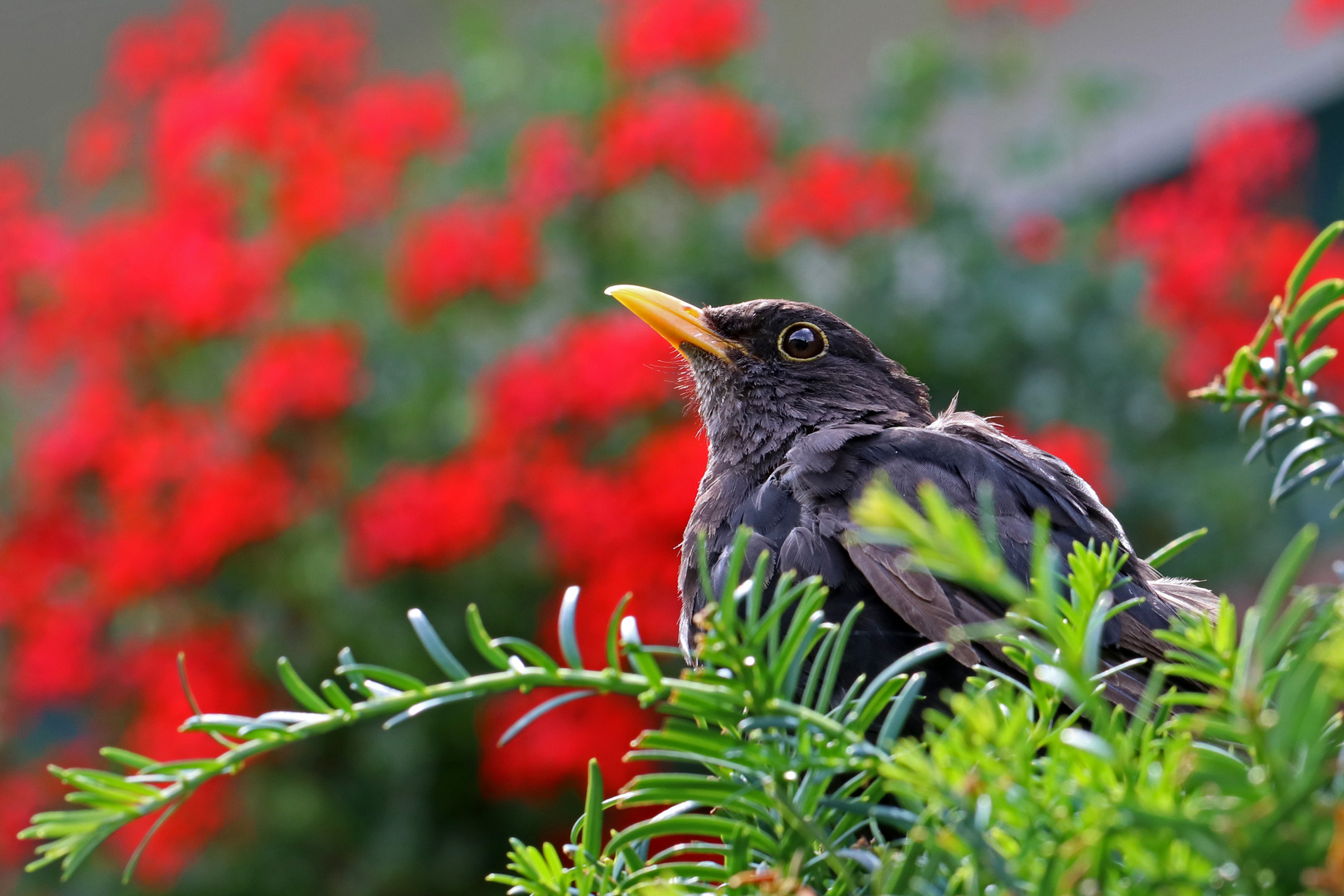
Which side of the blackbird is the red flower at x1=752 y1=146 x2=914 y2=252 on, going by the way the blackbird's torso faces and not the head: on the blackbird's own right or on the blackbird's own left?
on the blackbird's own right

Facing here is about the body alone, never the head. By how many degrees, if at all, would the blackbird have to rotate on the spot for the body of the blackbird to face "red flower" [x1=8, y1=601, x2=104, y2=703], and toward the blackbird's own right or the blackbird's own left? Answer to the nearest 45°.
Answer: approximately 45° to the blackbird's own right

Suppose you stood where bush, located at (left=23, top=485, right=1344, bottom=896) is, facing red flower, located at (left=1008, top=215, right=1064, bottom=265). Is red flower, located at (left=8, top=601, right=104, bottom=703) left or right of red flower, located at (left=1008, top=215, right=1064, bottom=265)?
left

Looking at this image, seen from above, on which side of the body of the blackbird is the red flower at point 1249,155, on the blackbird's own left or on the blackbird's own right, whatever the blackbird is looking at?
on the blackbird's own right

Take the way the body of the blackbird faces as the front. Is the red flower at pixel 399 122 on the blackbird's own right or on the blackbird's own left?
on the blackbird's own right

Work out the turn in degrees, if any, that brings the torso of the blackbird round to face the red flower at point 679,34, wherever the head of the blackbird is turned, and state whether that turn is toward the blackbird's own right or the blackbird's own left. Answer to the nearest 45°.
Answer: approximately 90° to the blackbird's own right

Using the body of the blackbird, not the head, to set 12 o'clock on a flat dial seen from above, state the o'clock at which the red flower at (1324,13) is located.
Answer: The red flower is roughly at 4 o'clock from the blackbird.

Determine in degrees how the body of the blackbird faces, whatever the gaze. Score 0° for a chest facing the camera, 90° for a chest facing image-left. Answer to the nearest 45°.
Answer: approximately 90°

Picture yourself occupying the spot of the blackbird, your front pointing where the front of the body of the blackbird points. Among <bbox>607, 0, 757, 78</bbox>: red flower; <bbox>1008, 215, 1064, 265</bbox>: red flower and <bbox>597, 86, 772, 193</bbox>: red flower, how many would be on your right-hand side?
3

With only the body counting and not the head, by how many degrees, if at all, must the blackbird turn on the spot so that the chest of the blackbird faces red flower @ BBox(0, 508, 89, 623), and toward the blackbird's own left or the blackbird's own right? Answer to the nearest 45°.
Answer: approximately 45° to the blackbird's own right
